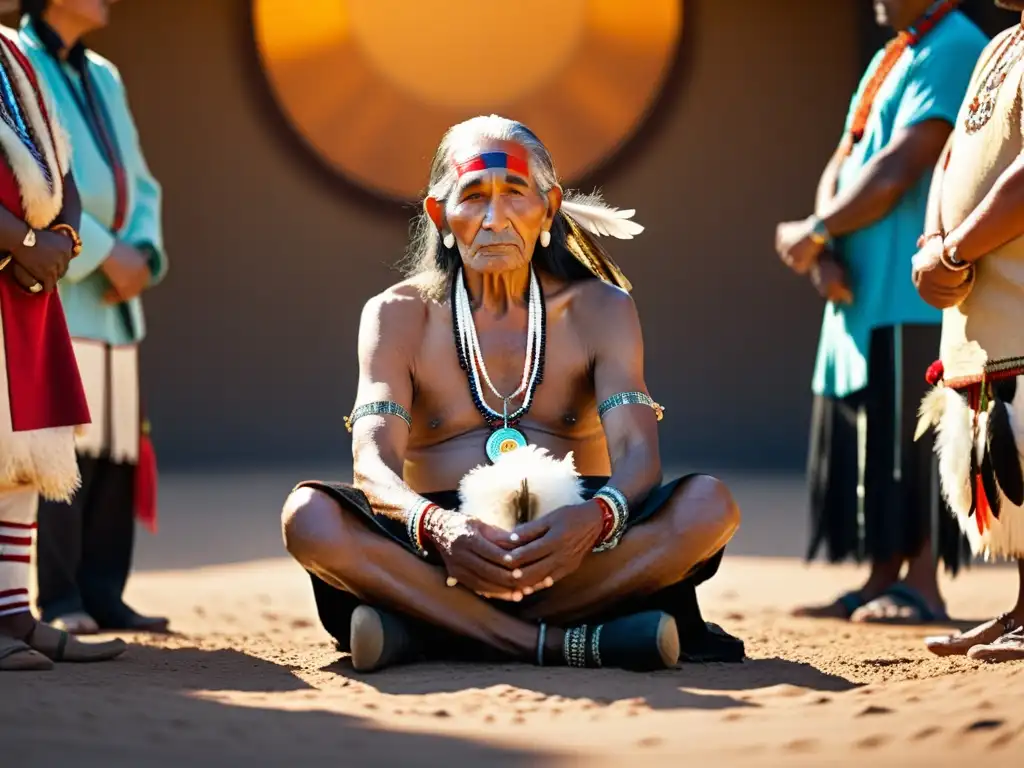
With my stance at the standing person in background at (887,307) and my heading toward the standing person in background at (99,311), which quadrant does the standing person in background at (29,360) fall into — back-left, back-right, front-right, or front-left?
front-left

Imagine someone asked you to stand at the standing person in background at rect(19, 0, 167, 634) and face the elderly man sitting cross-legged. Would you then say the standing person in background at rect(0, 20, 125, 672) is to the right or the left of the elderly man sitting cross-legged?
right

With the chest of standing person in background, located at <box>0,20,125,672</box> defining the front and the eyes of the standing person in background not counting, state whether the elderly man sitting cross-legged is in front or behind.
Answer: in front

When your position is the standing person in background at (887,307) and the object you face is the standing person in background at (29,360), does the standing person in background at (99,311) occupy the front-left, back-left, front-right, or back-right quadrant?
front-right

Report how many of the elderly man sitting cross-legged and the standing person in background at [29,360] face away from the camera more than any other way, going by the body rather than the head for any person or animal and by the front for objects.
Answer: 0

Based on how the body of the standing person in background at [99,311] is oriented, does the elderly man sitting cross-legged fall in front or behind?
in front

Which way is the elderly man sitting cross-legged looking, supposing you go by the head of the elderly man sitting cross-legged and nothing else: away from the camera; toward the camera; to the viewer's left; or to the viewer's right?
toward the camera

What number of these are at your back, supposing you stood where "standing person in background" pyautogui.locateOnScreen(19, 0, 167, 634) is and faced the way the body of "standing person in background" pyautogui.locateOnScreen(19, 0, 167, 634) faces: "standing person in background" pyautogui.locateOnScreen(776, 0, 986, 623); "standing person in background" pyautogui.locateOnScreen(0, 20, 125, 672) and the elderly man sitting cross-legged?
0

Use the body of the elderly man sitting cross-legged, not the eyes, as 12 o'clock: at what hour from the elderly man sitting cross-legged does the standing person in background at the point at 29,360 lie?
The standing person in background is roughly at 3 o'clock from the elderly man sitting cross-legged.

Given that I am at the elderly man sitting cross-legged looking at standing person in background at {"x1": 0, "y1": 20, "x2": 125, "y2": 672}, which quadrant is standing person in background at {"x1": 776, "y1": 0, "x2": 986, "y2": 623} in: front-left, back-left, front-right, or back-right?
back-right

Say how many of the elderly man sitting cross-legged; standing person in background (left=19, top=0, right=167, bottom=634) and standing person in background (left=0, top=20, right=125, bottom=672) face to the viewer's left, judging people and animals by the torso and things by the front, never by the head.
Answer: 0

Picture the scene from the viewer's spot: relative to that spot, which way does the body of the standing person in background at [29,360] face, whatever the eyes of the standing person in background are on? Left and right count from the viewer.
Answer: facing the viewer and to the right of the viewer

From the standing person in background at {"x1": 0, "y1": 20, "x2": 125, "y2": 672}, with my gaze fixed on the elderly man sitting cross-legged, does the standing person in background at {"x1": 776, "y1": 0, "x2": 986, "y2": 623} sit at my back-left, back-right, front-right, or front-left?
front-left

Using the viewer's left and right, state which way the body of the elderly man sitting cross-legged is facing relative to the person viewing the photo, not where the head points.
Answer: facing the viewer
